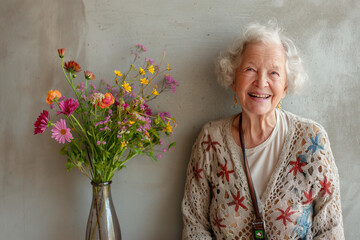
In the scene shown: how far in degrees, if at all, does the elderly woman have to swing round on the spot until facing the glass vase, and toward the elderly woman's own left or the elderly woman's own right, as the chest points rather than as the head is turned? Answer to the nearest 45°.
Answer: approximately 90° to the elderly woman's own right

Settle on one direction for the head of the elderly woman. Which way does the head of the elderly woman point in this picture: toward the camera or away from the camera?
toward the camera

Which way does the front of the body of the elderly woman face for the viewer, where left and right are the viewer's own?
facing the viewer

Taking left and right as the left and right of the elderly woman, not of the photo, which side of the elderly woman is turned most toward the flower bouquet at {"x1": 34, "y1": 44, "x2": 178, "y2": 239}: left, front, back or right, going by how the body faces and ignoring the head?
right
